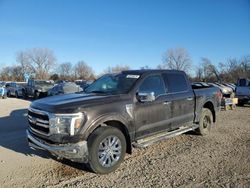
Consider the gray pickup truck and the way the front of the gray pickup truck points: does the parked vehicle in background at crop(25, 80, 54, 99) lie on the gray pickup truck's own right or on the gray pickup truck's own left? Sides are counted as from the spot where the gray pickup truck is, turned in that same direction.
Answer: on the gray pickup truck's own right

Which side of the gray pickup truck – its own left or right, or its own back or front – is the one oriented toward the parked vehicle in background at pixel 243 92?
back

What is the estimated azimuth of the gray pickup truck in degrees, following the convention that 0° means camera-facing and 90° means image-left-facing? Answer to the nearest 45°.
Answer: approximately 45°

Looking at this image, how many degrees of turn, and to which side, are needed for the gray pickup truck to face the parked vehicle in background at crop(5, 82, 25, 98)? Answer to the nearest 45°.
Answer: approximately 90° to its right

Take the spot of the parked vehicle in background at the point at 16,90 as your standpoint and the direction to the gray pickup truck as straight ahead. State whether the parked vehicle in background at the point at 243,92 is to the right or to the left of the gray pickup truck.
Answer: left

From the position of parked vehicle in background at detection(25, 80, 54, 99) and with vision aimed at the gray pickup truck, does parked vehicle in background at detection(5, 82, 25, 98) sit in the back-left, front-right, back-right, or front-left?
back-right
